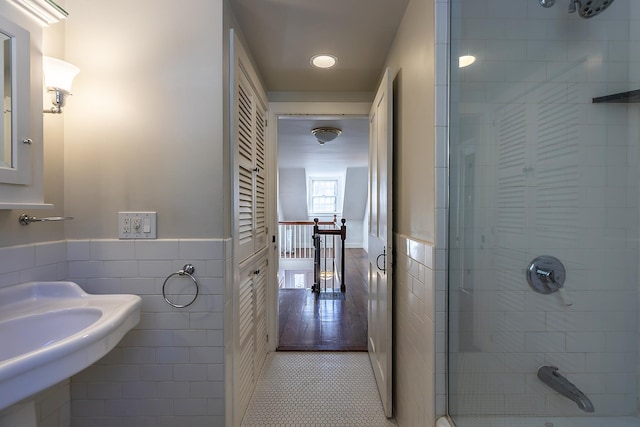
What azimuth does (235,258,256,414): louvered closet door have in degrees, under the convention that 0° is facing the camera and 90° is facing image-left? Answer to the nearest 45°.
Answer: approximately 270°

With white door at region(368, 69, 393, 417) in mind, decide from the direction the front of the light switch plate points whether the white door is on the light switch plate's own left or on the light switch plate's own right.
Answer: on the light switch plate's own left

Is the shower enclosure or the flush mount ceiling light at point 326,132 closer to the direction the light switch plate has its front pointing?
the shower enclosure

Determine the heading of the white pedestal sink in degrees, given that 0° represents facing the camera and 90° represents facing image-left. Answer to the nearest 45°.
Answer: approximately 315°
